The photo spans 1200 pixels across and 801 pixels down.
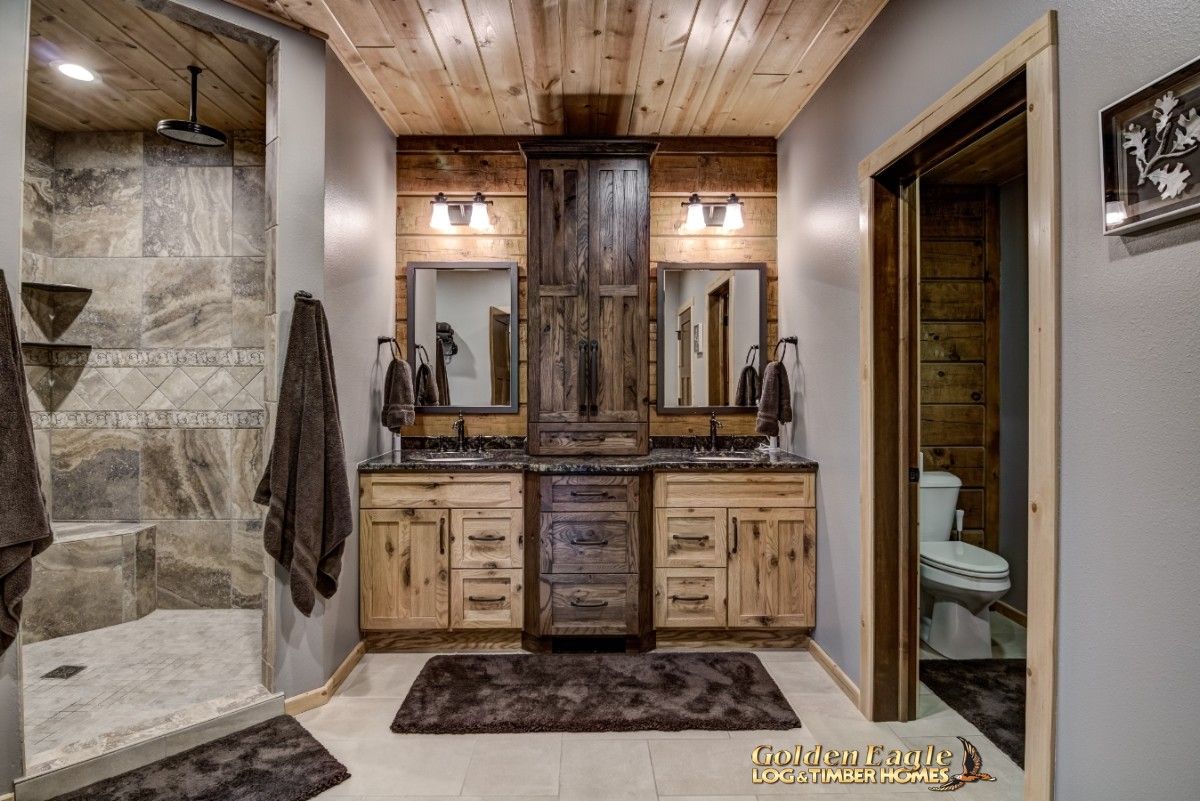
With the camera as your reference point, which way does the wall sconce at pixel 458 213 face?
facing the viewer

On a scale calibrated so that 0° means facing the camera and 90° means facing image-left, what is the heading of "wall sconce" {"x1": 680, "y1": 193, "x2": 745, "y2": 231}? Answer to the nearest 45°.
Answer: approximately 0°

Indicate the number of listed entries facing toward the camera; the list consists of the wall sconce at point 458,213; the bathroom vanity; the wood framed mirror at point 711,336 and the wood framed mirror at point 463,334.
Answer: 4

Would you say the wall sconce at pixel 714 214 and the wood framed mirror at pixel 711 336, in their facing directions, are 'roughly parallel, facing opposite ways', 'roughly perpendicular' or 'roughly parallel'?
roughly parallel

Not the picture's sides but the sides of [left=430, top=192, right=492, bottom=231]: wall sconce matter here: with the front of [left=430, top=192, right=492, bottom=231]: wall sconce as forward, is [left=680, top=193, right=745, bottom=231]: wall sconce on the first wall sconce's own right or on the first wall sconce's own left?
on the first wall sconce's own left

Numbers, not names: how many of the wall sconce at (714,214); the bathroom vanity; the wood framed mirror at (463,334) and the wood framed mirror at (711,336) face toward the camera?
4

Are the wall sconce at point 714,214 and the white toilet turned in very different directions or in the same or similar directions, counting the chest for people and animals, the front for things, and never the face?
same or similar directions

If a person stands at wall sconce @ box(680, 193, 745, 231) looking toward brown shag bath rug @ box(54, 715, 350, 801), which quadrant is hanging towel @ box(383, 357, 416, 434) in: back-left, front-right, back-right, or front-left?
front-right

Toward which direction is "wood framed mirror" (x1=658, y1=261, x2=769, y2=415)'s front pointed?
toward the camera
